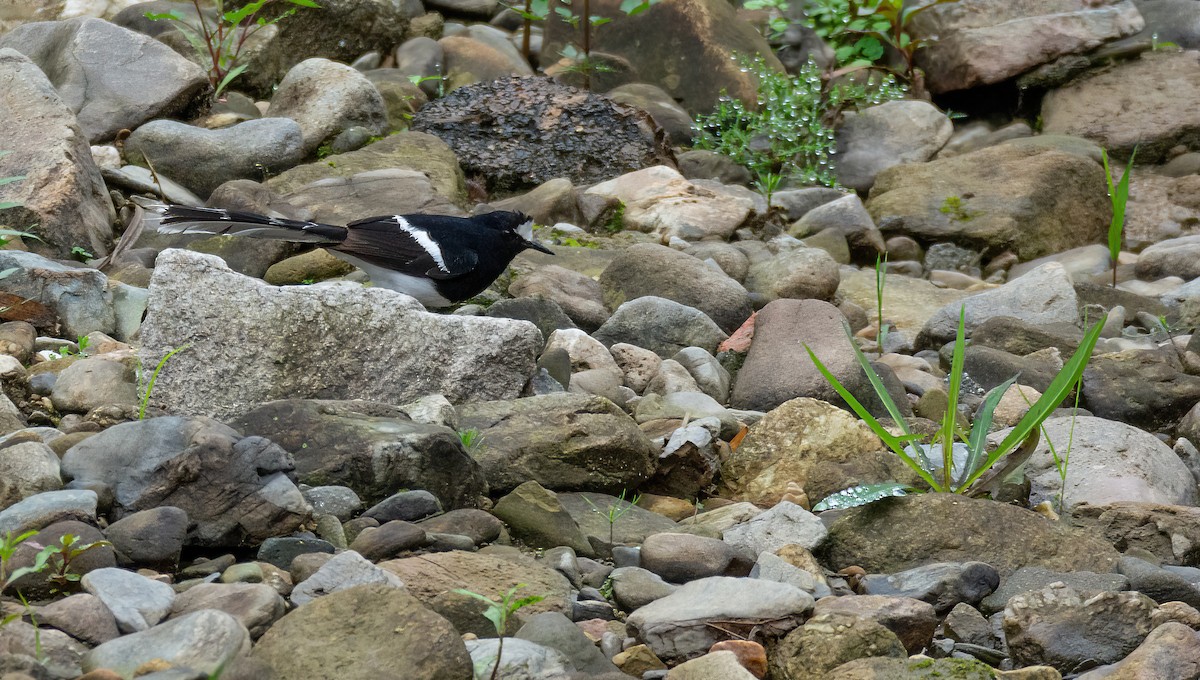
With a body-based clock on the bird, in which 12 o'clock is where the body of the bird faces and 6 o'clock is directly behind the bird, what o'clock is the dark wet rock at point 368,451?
The dark wet rock is roughly at 3 o'clock from the bird.

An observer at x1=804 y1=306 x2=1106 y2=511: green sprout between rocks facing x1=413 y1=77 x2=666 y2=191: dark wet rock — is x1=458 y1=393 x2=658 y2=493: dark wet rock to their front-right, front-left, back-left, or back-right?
front-left

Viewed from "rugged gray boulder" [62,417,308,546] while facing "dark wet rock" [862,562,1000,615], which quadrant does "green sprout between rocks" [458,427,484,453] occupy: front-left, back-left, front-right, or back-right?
front-left

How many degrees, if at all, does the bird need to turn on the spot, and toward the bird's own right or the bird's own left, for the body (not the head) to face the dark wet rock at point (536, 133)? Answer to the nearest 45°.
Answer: approximately 90° to the bird's own left

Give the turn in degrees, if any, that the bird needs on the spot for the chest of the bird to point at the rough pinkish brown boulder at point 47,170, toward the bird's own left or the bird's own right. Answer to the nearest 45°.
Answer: approximately 135° to the bird's own left

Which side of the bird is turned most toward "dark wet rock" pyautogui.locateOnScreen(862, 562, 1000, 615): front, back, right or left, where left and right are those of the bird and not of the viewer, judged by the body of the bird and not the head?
right

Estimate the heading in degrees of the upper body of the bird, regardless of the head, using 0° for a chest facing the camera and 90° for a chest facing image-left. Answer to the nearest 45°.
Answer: approximately 270°

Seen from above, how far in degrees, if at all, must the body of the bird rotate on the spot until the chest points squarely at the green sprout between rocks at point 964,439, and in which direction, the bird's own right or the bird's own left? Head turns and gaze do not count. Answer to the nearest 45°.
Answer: approximately 45° to the bird's own right

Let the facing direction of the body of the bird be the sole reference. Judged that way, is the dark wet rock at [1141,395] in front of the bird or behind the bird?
in front

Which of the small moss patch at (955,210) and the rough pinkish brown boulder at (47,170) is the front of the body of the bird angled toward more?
the small moss patch

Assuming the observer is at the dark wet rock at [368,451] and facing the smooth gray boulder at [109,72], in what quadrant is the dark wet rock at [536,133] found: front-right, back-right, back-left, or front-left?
front-right

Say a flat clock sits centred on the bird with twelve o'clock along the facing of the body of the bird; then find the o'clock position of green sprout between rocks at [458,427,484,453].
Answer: The green sprout between rocks is roughly at 3 o'clock from the bird.

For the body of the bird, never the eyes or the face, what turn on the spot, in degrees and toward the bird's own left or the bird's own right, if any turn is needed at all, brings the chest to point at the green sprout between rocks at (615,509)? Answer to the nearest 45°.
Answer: approximately 90° to the bird's own right

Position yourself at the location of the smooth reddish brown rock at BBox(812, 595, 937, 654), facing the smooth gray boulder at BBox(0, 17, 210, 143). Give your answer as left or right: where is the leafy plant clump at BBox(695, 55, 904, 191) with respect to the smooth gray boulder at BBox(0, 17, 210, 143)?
right
